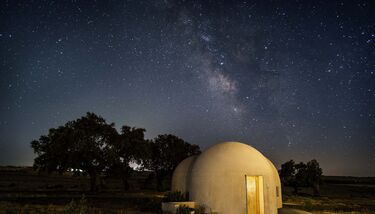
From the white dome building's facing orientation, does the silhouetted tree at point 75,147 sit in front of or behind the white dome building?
behind

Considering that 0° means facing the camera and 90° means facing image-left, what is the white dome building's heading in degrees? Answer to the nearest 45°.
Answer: approximately 315°

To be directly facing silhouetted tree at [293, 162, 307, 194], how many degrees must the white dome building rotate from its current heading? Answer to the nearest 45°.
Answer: approximately 135° to its left

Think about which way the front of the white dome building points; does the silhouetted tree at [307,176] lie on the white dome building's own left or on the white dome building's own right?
on the white dome building's own left

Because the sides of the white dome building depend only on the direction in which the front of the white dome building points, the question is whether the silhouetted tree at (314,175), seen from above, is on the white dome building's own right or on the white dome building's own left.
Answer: on the white dome building's own left

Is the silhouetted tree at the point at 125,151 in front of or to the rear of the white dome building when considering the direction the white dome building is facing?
to the rear

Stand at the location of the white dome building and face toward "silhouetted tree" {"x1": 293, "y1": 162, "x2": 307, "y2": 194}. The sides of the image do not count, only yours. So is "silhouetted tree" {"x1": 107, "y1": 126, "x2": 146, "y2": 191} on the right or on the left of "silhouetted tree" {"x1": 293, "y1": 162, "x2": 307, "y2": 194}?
left
